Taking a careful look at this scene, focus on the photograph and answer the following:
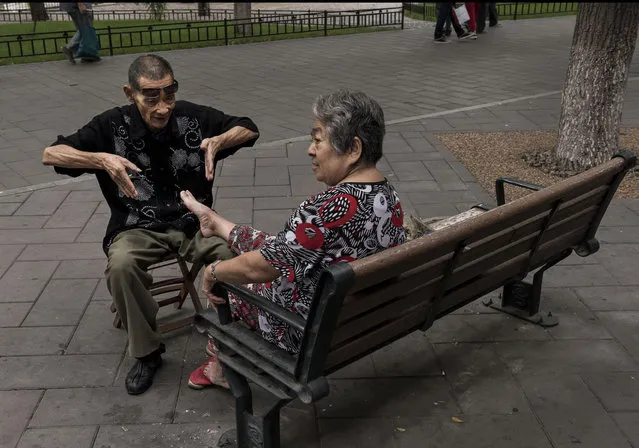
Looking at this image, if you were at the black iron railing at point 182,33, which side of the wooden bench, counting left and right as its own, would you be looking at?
front

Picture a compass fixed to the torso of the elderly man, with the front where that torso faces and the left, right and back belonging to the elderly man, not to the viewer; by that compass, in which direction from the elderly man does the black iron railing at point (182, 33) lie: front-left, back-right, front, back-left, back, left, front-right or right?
back-left

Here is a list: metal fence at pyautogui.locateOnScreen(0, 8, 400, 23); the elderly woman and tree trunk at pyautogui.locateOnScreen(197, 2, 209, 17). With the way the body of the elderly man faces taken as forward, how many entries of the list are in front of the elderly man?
1

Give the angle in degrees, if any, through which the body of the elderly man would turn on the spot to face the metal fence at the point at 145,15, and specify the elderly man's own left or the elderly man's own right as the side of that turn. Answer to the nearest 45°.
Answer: approximately 135° to the elderly man's own left

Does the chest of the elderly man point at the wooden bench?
yes

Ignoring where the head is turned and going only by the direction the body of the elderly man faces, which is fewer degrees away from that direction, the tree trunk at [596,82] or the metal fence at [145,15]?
the tree trunk

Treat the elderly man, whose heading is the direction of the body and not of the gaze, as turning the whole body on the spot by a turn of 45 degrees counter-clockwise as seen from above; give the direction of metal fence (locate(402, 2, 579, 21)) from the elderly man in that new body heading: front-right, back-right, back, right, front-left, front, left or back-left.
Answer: front-left

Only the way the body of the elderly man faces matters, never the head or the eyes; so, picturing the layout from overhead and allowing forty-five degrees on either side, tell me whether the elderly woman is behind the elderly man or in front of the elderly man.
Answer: in front

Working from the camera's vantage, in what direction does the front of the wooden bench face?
facing away from the viewer and to the left of the viewer

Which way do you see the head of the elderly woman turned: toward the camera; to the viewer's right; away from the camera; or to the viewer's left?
to the viewer's left

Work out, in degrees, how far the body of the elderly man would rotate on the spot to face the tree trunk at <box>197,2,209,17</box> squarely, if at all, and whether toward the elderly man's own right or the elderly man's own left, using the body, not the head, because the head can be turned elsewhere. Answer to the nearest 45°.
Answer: approximately 135° to the elderly man's own left

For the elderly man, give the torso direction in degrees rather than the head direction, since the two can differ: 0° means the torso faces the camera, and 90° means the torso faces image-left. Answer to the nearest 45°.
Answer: approximately 315°

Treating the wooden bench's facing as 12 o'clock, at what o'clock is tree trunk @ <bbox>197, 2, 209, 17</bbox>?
The tree trunk is roughly at 1 o'clock from the wooden bench.

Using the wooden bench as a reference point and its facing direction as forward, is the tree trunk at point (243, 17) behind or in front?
in front
